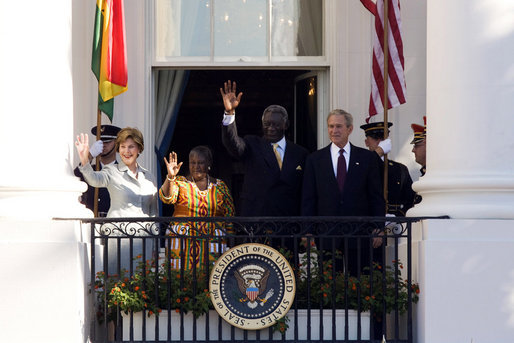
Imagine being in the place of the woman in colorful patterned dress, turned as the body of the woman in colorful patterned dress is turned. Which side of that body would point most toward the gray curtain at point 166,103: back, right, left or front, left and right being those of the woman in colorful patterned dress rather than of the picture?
back

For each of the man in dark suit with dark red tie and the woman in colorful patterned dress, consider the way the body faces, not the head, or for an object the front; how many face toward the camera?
2

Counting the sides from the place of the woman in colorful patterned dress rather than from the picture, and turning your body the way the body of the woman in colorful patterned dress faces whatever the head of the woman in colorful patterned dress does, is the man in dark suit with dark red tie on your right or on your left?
on your left

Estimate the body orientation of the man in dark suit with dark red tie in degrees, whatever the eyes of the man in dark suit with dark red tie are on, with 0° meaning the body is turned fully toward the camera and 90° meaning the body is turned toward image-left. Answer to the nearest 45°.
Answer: approximately 0°

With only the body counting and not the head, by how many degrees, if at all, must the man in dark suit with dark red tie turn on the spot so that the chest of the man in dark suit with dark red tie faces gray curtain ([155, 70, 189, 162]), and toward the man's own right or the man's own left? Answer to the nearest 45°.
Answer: approximately 135° to the man's own right

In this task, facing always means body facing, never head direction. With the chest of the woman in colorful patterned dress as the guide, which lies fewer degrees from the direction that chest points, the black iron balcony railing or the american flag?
the black iron balcony railing

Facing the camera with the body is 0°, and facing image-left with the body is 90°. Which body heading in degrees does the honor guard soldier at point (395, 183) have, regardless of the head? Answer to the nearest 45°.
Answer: approximately 45°
